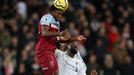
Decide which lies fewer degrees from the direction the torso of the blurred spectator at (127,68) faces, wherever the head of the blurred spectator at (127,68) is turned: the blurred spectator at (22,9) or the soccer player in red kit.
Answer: the soccer player in red kit

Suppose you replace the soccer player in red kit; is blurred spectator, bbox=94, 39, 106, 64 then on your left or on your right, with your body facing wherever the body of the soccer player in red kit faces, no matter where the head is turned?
on your left

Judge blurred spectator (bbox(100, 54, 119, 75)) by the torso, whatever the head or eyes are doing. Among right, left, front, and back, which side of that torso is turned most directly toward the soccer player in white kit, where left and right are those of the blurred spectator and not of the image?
front

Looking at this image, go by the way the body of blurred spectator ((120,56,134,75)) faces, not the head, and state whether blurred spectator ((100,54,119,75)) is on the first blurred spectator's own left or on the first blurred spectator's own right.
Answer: on the first blurred spectator's own right
